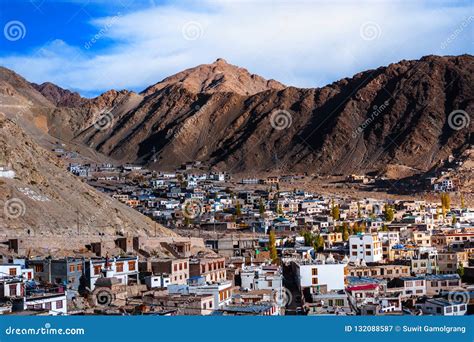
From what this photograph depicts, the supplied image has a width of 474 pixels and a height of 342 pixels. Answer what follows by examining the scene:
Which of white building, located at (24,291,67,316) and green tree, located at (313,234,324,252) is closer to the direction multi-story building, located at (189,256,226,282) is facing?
the white building

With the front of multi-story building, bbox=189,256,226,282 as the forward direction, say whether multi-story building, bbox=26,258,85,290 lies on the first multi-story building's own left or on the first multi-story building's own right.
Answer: on the first multi-story building's own right

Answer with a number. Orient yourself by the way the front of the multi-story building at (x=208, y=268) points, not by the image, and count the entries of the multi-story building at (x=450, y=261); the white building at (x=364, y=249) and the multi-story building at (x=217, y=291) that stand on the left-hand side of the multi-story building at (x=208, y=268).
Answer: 2

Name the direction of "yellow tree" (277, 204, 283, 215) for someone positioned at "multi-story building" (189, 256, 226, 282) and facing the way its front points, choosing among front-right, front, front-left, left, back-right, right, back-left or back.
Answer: back-left

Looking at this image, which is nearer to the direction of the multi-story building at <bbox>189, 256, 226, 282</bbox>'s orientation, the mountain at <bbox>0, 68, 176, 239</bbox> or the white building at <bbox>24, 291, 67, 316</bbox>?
the white building

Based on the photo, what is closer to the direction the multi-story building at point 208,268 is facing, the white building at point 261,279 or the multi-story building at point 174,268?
the white building

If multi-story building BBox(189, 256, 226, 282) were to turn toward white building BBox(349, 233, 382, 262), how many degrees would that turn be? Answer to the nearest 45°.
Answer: approximately 90° to its left

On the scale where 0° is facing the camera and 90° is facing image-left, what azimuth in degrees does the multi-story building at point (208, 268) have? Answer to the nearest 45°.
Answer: approximately 315°

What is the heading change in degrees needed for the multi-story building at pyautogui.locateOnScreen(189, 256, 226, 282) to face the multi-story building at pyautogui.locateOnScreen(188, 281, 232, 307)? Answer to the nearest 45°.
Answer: approximately 45° to its right

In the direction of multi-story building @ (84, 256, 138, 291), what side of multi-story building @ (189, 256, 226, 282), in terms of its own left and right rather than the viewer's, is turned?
right

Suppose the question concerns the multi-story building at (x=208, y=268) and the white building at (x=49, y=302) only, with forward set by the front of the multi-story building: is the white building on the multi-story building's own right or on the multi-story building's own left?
on the multi-story building's own right

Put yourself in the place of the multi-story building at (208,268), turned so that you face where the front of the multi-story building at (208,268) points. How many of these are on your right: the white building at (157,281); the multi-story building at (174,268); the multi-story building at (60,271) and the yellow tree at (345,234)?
3
